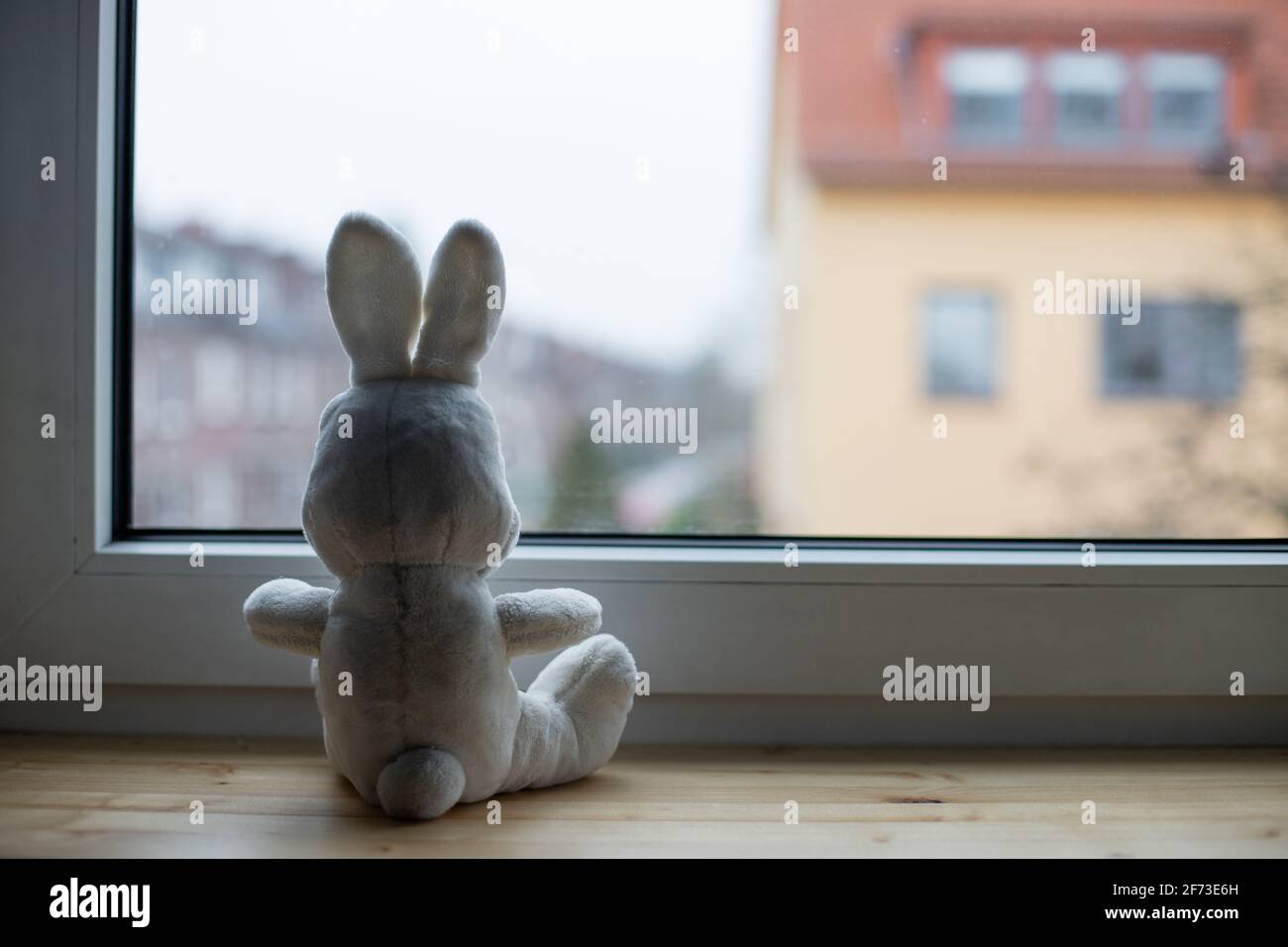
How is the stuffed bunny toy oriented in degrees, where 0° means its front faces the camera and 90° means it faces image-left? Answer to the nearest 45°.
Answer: approximately 180°
